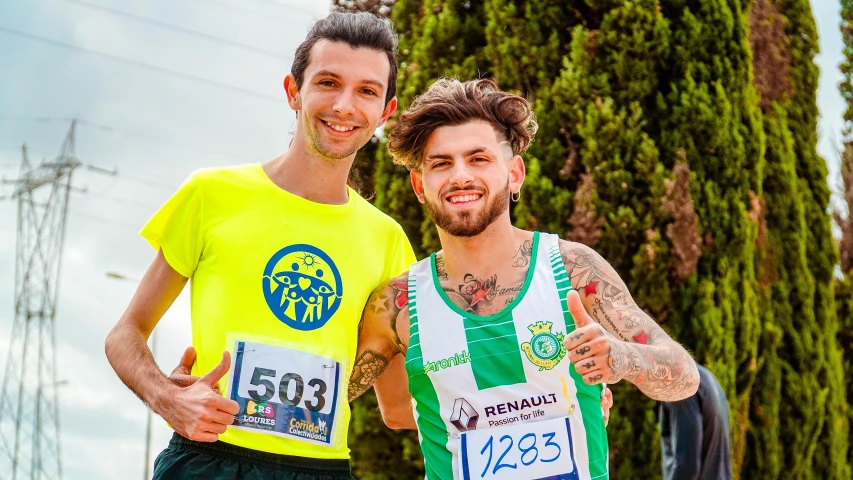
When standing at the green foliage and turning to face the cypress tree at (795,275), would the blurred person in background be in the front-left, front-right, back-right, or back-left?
front-right

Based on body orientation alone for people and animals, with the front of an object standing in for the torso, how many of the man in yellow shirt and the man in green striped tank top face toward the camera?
2

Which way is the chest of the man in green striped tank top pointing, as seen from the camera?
toward the camera

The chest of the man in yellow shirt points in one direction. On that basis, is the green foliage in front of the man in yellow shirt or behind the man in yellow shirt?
behind

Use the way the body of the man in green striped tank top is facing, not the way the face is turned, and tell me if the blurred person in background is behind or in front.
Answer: behind

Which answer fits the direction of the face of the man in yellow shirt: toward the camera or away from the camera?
toward the camera

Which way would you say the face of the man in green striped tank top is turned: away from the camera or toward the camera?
toward the camera

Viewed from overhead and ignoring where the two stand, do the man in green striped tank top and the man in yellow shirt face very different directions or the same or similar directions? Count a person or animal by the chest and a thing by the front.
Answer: same or similar directions

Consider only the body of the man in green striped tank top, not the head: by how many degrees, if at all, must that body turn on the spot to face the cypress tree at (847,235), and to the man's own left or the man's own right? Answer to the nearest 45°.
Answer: approximately 135° to the man's own left

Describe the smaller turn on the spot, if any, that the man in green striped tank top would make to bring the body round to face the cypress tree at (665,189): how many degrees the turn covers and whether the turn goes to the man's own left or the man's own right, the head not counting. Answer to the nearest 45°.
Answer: approximately 180°

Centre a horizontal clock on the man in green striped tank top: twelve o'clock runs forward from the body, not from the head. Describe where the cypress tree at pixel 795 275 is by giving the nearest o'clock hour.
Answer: The cypress tree is roughly at 7 o'clock from the man in green striped tank top.

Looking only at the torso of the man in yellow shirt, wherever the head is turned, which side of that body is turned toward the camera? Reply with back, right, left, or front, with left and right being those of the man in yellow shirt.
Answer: front

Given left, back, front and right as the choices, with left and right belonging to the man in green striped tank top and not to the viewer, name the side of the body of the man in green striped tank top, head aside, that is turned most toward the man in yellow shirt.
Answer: right
